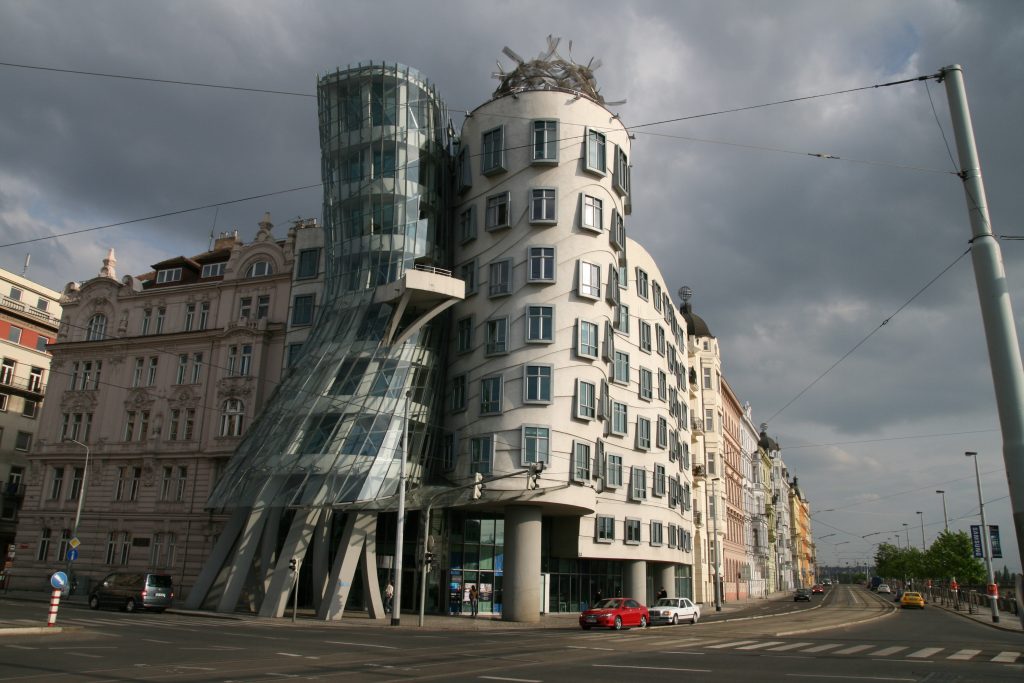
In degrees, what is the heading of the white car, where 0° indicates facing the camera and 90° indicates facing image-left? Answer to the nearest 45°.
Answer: approximately 45°

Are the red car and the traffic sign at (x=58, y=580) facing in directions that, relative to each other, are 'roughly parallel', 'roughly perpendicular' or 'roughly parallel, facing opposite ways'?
roughly perpendicular

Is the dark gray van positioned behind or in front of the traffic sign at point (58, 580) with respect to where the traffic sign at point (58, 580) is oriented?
behind

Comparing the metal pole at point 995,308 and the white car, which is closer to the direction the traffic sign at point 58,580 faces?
the metal pole

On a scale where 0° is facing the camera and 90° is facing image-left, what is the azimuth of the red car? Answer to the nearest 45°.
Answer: approximately 45°

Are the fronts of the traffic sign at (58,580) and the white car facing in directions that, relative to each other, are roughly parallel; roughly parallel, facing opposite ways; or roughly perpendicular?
roughly perpendicular

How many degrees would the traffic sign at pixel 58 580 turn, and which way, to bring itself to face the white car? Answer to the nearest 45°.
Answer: approximately 90° to its left

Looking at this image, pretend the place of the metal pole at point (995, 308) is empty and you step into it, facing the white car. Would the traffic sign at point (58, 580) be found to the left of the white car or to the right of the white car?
left

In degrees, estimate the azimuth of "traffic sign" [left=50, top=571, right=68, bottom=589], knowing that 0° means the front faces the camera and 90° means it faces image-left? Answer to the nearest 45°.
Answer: approximately 0°
